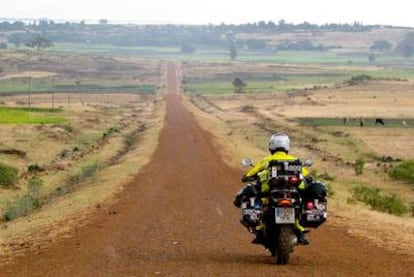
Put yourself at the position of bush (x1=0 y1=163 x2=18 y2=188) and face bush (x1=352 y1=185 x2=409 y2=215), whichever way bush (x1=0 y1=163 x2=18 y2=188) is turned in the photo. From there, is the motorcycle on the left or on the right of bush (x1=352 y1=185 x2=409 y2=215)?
right

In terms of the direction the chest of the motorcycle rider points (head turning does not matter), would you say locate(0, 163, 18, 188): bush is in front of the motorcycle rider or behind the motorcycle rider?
in front

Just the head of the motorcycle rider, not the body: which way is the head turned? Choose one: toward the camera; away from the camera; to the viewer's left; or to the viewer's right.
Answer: away from the camera

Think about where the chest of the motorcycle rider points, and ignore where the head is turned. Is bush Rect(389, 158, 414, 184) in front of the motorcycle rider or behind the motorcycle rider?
in front

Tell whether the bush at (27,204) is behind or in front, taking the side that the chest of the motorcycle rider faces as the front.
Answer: in front

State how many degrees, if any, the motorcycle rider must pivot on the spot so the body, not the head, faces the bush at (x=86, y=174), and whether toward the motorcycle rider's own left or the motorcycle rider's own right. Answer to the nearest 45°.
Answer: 0° — they already face it

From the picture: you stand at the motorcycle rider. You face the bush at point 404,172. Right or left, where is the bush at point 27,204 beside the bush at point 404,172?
left

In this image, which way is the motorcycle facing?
away from the camera

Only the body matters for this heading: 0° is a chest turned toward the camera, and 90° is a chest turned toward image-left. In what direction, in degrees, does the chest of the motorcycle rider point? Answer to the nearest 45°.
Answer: approximately 180°

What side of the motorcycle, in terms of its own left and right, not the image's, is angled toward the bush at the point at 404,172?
front

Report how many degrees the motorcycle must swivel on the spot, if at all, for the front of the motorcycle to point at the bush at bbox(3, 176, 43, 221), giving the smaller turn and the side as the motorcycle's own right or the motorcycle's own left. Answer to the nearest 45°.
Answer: approximately 45° to the motorcycle's own left
